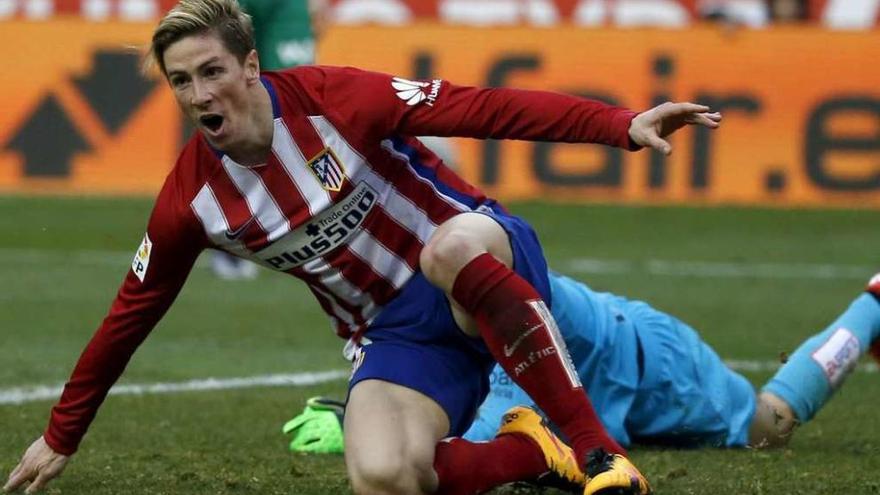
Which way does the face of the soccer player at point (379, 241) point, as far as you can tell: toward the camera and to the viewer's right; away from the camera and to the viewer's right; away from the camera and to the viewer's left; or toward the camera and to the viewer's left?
toward the camera and to the viewer's left

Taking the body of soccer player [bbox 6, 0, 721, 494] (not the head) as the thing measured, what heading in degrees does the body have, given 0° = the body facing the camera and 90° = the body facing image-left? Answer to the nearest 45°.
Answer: approximately 45°
